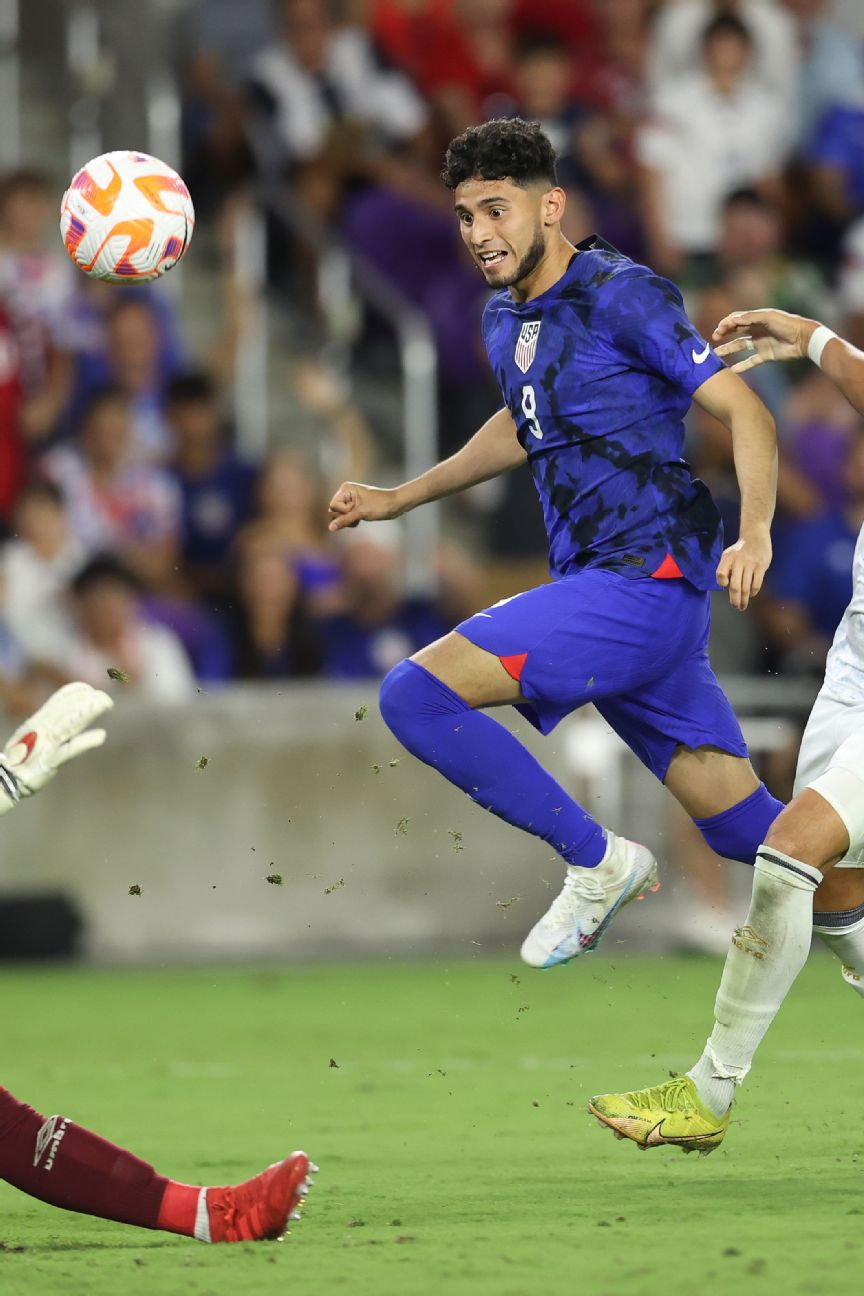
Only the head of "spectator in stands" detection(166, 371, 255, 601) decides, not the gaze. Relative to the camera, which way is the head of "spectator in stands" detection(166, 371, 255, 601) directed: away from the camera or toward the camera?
toward the camera

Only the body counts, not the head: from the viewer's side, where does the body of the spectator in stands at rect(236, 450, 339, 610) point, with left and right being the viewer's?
facing the viewer

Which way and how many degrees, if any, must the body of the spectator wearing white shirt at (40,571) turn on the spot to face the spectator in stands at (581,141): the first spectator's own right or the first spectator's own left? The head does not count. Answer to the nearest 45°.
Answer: approximately 135° to the first spectator's own left

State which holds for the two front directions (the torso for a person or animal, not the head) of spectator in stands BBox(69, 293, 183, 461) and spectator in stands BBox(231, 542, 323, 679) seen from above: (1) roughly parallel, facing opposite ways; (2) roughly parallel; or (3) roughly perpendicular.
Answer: roughly parallel

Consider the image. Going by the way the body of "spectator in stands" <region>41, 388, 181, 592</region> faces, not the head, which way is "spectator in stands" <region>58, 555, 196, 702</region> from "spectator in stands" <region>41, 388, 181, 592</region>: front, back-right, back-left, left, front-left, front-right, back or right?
front

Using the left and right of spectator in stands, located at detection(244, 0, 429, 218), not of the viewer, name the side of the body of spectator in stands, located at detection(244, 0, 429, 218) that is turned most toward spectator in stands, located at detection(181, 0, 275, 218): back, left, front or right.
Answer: right

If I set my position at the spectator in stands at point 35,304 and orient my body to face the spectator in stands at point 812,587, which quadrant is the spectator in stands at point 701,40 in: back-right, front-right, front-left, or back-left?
front-left

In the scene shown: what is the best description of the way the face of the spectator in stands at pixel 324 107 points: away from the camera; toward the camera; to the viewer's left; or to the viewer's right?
toward the camera

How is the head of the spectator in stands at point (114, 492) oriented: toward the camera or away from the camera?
toward the camera

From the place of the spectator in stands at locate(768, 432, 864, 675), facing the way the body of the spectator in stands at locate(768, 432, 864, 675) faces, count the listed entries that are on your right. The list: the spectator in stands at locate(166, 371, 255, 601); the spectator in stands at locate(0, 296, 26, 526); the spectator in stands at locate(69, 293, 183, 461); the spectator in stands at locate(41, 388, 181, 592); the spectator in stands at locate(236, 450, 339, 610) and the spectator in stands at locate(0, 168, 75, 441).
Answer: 6

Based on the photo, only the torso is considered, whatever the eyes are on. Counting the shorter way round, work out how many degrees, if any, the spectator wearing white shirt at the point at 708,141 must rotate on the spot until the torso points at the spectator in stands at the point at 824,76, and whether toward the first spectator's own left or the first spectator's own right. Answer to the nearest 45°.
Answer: approximately 135° to the first spectator's own left

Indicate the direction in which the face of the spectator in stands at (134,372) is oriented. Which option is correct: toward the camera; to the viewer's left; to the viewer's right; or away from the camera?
toward the camera

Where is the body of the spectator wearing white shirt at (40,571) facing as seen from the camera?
toward the camera

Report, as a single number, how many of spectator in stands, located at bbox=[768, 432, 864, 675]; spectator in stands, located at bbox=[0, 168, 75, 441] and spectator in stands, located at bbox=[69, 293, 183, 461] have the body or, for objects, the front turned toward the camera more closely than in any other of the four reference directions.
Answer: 3

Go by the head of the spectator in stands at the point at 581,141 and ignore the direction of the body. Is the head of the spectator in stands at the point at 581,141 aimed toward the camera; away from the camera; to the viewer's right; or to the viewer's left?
toward the camera

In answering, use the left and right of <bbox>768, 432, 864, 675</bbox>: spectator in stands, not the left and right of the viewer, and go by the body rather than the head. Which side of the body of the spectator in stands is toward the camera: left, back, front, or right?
front
